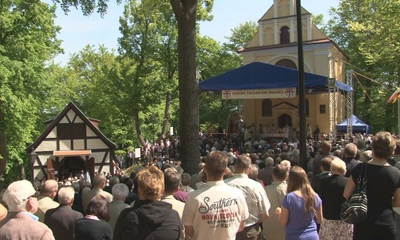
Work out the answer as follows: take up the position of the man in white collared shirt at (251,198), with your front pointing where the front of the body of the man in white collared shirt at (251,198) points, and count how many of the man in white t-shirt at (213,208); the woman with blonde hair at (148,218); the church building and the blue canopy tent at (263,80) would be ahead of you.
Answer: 2

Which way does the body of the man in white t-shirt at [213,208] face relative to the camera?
away from the camera

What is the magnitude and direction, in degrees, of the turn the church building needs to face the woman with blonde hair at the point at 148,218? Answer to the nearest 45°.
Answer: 0° — it already faces them

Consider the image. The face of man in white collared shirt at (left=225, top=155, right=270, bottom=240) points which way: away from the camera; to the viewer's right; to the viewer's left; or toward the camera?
away from the camera

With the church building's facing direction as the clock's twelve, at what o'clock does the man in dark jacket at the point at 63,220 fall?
The man in dark jacket is roughly at 12 o'clock from the church building.

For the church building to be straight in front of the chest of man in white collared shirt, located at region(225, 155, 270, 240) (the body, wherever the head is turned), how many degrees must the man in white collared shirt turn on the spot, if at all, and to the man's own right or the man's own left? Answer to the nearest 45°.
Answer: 0° — they already face it

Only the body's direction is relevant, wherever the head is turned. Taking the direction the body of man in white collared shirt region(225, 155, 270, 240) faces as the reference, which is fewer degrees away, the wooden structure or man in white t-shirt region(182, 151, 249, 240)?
the wooden structure

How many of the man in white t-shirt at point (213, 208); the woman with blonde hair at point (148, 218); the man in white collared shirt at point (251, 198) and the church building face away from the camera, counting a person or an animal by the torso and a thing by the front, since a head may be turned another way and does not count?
3

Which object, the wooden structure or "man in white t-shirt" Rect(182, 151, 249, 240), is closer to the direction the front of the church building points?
the man in white t-shirt

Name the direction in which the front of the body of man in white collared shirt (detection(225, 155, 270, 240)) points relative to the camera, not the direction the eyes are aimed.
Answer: away from the camera

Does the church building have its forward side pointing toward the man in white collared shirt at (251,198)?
yes

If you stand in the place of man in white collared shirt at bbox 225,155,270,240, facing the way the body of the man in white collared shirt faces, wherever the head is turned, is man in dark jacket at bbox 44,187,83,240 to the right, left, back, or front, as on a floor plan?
left

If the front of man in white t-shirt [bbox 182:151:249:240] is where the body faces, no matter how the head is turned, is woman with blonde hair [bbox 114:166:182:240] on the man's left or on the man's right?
on the man's left

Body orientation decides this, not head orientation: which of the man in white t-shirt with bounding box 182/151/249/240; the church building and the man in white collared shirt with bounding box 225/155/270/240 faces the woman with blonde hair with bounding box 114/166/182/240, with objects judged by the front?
the church building

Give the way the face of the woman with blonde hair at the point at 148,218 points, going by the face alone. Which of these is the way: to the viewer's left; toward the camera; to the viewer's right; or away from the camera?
away from the camera

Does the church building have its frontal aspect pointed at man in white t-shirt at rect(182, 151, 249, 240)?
yes

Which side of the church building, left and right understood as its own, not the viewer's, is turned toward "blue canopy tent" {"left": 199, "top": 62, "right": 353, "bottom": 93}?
front

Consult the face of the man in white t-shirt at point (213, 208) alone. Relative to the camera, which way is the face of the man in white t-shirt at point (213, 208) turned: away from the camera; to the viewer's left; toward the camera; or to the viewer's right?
away from the camera

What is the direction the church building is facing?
toward the camera

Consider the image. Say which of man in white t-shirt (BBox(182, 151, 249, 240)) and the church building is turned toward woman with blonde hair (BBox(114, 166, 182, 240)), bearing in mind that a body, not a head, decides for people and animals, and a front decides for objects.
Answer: the church building

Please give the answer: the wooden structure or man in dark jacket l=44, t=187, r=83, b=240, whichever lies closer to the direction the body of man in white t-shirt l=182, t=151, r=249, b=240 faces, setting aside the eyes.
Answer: the wooden structure
